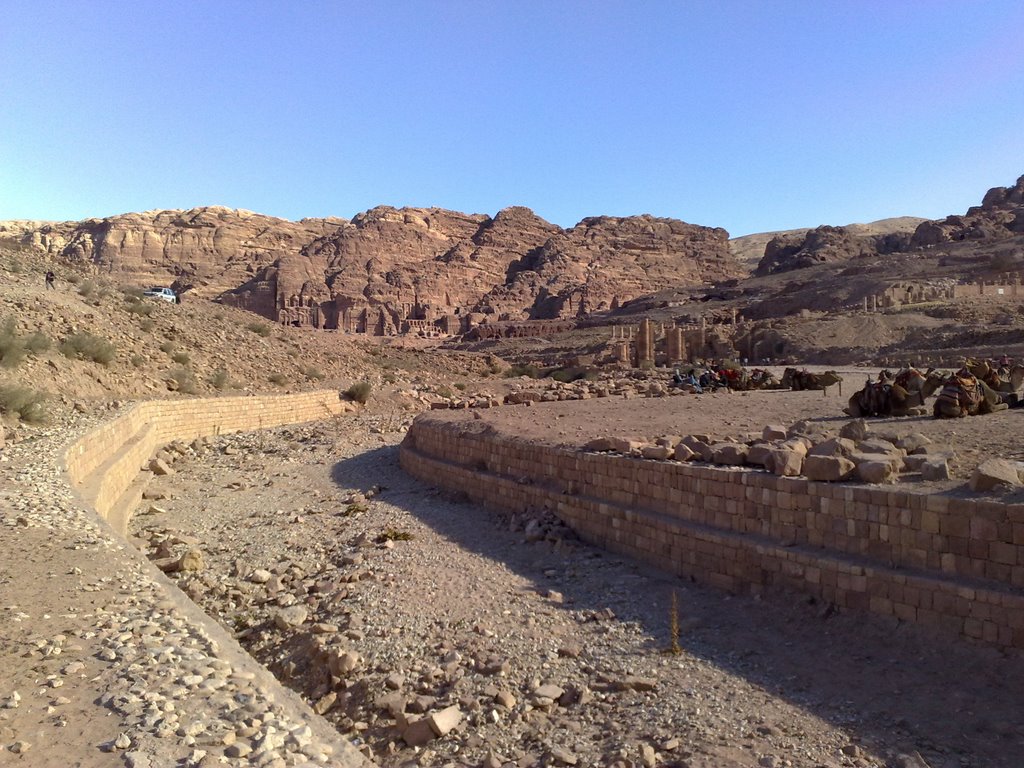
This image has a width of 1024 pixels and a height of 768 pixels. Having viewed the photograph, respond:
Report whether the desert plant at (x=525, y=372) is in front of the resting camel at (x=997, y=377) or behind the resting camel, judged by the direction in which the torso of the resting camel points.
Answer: in front

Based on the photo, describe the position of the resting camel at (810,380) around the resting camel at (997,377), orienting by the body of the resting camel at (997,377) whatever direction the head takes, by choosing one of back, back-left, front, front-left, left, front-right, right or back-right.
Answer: front-right

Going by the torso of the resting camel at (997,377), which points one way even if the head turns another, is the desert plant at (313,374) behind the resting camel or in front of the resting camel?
in front

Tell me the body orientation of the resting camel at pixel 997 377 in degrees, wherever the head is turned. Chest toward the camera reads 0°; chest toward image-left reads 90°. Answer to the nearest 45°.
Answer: approximately 90°

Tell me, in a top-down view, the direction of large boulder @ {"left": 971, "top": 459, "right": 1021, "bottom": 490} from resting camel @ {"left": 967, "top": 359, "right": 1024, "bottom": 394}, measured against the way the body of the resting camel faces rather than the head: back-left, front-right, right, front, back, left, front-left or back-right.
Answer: right

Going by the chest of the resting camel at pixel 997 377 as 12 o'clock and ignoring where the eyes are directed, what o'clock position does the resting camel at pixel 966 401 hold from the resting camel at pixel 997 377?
the resting camel at pixel 966 401 is roughly at 9 o'clock from the resting camel at pixel 997 377.
